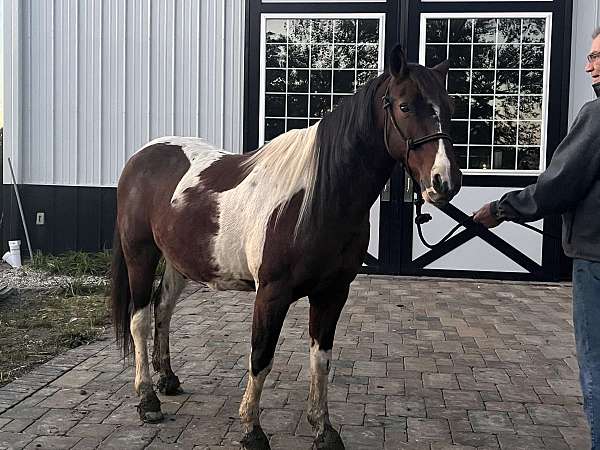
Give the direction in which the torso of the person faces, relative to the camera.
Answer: to the viewer's left

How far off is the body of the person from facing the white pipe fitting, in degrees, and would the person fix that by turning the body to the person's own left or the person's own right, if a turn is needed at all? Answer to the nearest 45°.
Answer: approximately 45° to the person's own right

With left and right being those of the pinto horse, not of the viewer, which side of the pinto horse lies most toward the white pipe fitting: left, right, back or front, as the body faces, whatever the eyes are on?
back

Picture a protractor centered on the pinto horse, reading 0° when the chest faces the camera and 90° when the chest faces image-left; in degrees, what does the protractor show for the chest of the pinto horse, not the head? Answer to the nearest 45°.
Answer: approximately 315°

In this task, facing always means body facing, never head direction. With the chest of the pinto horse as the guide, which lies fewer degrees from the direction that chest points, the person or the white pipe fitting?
the person

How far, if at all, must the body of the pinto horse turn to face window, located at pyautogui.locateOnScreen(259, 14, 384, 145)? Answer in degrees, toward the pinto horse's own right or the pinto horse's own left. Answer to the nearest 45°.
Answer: approximately 135° to the pinto horse's own left

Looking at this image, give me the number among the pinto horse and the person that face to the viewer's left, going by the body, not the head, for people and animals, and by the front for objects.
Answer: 1
